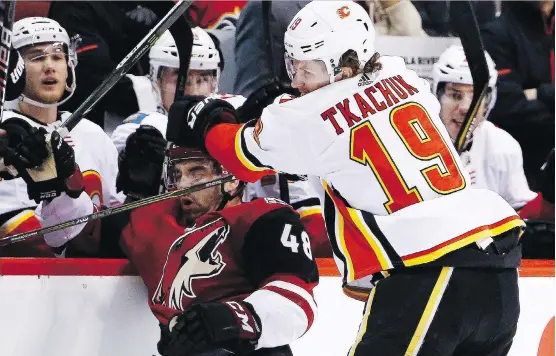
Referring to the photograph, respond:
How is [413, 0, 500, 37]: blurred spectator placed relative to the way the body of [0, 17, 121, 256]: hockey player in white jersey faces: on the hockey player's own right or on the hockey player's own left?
on the hockey player's own left

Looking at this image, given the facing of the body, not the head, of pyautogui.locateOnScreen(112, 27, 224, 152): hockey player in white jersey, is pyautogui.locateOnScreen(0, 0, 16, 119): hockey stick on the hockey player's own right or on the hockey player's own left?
on the hockey player's own right

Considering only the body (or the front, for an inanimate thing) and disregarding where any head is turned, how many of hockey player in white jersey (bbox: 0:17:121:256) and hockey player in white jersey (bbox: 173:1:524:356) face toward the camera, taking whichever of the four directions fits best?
1

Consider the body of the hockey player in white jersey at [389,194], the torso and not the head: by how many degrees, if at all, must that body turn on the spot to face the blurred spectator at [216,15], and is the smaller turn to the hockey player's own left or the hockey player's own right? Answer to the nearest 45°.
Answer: approximately 45° to the hockey player's own right

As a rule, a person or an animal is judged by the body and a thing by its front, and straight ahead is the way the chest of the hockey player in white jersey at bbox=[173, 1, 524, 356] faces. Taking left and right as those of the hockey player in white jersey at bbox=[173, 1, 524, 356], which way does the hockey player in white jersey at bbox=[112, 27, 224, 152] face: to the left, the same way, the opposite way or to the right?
the opposite way

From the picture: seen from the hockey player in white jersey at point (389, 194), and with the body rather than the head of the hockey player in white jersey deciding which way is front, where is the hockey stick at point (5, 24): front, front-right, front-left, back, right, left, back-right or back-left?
front-left

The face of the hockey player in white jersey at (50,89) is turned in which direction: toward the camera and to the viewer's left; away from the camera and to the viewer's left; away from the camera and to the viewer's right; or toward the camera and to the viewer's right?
toward the camera and to the viewer's right

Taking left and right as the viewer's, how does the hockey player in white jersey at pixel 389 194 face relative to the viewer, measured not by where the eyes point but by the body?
facing away from the viewer and to the left of the viewer

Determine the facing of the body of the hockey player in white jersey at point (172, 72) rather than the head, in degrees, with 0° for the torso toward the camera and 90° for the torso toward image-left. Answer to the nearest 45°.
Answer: approximately 315°

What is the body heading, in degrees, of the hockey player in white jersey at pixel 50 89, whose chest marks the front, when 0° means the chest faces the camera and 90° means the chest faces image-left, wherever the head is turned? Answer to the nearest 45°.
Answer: approximately 0°
